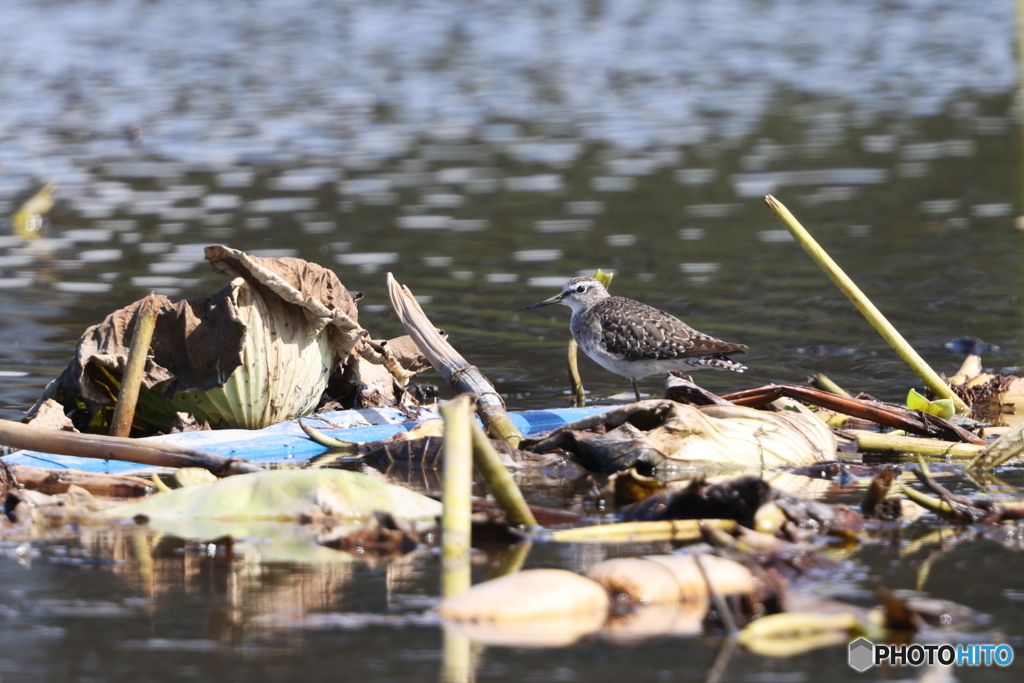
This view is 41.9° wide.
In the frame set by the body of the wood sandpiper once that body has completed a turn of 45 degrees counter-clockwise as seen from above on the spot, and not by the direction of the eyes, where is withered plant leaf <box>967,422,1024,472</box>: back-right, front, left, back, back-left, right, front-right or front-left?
left

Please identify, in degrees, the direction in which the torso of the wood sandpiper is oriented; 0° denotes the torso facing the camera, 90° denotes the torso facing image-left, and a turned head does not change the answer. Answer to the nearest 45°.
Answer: approximately 90°

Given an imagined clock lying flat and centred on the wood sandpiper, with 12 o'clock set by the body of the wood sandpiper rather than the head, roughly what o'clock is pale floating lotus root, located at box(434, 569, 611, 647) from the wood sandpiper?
The pale floating lotus root is roughly at 9 o'clock from the wood sandpiper.

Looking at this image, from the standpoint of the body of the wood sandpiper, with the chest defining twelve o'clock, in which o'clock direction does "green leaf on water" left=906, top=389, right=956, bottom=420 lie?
The green leaf on water is roughly at 7 o'clock from the wood sandpiper.

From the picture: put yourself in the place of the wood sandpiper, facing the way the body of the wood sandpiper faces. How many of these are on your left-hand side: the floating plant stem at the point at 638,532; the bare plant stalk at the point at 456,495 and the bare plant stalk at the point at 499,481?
3

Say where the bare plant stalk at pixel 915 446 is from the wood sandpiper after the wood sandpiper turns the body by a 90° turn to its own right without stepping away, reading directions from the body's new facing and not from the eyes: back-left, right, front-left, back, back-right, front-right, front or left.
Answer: back-right

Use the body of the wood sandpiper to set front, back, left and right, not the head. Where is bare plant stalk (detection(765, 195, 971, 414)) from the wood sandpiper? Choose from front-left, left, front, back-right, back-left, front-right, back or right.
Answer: back-left

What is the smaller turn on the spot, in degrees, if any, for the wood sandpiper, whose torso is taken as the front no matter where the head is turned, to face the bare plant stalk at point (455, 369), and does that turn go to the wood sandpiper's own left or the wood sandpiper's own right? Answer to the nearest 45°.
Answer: approximately 45° to the wood sandpiper's own left
